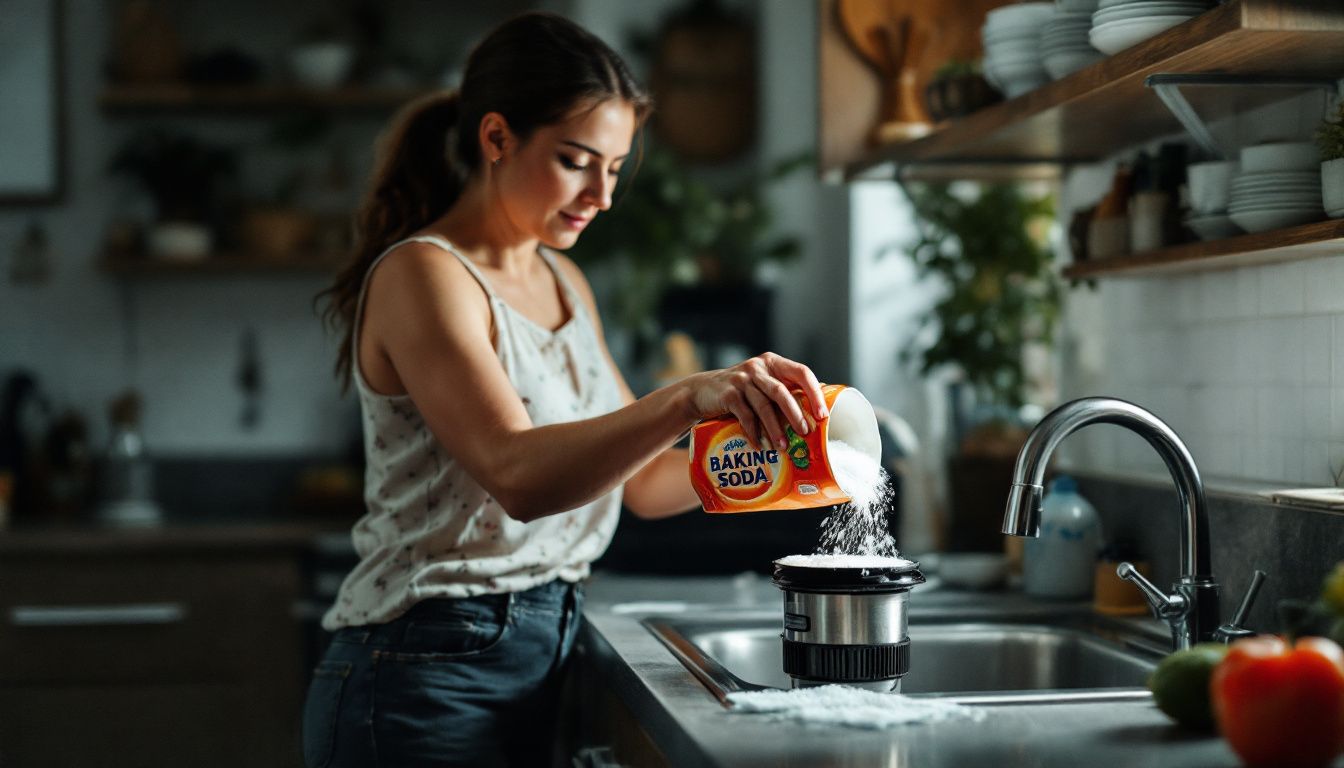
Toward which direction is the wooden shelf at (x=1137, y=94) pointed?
to the viewer's left

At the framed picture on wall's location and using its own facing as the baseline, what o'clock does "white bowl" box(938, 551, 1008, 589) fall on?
The white bowl is roughly at 11 o'clock from the framed picture on wall.

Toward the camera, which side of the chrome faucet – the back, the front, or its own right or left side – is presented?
left

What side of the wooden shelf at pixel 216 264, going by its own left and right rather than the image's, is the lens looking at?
front

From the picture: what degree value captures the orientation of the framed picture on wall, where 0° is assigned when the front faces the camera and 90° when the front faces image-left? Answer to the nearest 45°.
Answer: approximately 0°

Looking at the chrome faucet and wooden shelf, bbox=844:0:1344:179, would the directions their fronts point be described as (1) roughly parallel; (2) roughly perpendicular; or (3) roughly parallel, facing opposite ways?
roughly parallel

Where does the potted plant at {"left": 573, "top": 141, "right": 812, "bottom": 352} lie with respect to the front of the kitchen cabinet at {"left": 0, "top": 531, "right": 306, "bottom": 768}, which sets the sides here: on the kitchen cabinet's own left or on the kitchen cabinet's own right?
on the kitchen cabinet's own left

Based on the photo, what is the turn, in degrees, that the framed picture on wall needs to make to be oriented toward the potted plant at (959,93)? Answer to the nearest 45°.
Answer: approximately 45° to its left

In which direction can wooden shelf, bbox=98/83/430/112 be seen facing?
toward the camera

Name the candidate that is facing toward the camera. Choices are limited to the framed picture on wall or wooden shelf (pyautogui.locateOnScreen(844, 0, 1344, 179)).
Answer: the framed picture on wall

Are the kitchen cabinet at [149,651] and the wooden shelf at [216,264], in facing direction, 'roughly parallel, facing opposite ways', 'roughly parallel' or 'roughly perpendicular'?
roughly parallel

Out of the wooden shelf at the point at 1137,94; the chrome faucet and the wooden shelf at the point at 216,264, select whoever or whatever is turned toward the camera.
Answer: the wooden shelf at the point at 216,264

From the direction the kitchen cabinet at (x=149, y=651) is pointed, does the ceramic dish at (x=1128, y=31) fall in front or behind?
in front

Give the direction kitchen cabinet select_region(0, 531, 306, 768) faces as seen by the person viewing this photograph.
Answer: facing the viewer
